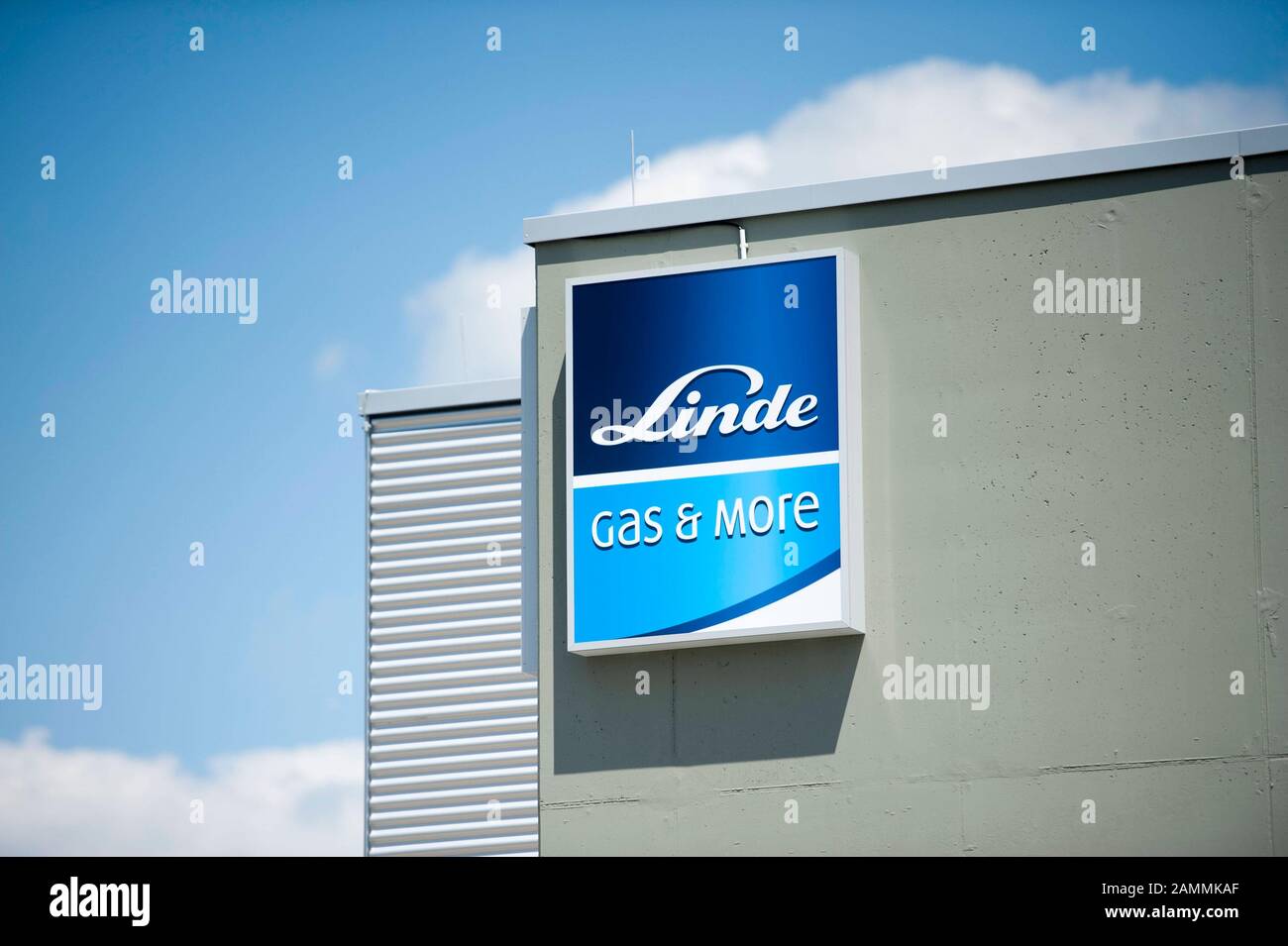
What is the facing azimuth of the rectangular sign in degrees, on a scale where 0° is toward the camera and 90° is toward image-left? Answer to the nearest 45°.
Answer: approximately 45°
